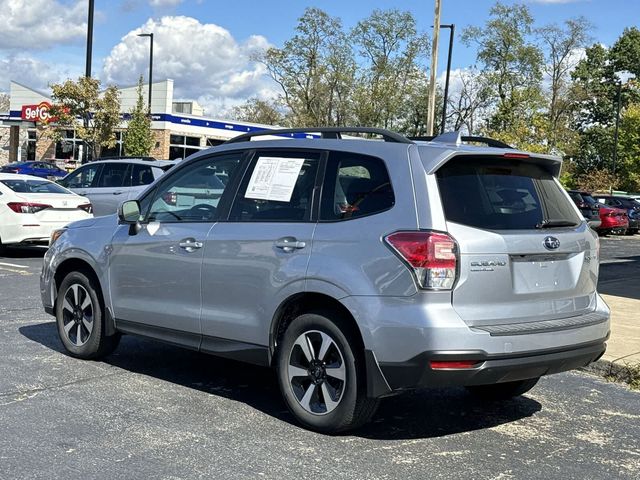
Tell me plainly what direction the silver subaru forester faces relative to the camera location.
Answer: facing away from the viewer and to the left of the viewer

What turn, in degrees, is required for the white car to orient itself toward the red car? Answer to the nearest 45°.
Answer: approximately 90° to its right

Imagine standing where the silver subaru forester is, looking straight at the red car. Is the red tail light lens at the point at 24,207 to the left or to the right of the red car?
left

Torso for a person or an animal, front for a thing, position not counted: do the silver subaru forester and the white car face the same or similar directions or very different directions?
same or similar directions

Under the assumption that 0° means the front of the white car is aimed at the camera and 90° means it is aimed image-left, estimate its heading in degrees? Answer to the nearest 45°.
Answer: approximately 135°

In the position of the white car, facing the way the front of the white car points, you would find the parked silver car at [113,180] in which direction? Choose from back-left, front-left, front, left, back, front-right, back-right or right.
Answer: right

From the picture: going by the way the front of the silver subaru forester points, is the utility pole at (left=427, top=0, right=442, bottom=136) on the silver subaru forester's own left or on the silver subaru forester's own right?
on the silver subaru forester's own right

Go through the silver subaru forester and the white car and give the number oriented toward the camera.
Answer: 0

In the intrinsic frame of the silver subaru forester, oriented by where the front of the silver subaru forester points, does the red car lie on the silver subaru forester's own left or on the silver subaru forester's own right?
on the silver subaru forester's own right

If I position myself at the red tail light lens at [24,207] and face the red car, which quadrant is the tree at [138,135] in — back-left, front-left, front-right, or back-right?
front-left
